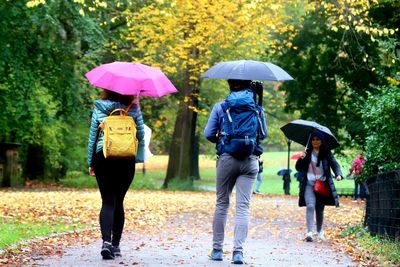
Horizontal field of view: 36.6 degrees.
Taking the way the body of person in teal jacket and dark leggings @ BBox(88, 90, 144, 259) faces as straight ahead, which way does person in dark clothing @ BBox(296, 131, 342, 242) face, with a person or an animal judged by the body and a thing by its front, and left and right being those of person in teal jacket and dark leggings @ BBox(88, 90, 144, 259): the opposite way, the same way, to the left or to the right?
the opposite way

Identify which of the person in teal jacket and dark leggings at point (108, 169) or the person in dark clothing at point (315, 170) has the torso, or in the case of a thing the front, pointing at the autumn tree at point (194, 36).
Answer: the person in teal jacket and dark leggings at point (108, 169)

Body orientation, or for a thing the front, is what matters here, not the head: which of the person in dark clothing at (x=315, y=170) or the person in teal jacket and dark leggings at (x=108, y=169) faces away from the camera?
the person in teal jacket and dark leggings at (x=108, y=169)

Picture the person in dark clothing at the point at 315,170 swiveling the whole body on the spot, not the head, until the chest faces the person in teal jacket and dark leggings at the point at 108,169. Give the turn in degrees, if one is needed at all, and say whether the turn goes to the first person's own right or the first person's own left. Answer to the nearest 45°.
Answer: approximately 45° to the first person's own right

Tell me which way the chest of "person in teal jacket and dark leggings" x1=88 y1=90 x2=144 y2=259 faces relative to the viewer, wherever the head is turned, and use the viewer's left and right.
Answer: facing away from the viewer

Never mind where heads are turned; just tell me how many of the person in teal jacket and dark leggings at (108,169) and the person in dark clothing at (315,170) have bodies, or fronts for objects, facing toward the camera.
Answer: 1

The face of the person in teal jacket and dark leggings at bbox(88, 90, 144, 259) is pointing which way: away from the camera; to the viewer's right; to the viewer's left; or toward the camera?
away from the camera

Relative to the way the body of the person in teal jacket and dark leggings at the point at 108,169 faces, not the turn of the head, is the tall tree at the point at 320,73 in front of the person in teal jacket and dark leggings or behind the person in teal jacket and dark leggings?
in front

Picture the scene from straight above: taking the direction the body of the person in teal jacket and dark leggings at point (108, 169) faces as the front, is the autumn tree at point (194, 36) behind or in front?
in front

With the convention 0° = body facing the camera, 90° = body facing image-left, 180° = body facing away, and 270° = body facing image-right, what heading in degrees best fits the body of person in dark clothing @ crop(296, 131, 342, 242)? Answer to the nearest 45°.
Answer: approximately 0°

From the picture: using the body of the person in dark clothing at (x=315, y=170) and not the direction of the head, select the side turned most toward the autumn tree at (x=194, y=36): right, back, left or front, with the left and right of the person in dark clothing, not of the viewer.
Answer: back

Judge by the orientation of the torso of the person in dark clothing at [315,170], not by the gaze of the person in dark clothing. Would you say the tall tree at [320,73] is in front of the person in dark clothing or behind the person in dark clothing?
behind

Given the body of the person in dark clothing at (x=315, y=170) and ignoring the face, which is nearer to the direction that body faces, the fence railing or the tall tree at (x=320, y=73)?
the fence railing
